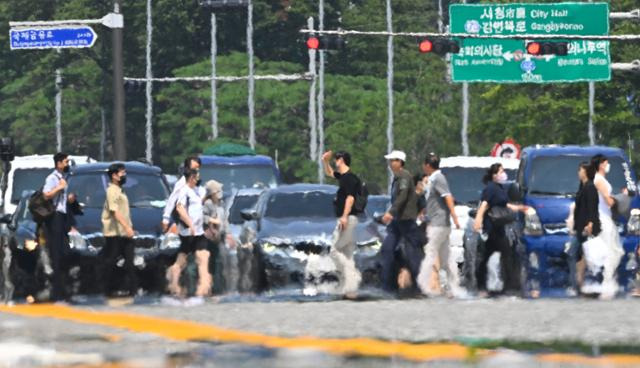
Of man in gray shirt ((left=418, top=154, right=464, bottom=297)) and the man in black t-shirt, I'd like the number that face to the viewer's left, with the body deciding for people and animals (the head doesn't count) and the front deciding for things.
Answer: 2

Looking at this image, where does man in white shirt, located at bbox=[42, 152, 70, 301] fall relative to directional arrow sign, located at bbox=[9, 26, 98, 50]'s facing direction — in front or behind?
in front

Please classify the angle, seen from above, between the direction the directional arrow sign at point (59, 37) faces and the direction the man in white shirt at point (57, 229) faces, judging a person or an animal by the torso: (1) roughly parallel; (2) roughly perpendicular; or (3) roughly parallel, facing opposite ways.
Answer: roughly perpendicular

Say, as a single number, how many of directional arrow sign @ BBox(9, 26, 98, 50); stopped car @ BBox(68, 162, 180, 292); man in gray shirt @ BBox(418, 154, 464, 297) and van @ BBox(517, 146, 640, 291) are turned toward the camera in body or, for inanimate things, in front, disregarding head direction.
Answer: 3

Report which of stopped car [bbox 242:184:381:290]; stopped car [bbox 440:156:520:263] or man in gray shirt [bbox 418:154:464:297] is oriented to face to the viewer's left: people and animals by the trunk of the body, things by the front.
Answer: the man in gray shirt

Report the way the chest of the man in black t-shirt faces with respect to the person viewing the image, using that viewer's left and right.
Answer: facing to the left of the viewer
